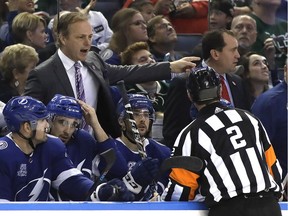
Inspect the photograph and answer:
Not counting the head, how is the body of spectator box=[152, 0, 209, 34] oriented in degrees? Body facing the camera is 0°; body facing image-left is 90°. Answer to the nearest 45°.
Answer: approximately 0°

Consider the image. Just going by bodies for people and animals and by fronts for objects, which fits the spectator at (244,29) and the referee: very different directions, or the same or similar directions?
very different directions

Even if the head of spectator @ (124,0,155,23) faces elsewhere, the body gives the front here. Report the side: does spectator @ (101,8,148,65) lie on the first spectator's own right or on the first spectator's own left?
on the first spectator's own right

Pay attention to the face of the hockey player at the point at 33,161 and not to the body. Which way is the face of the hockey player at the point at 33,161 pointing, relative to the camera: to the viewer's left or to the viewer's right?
to the viewer's right

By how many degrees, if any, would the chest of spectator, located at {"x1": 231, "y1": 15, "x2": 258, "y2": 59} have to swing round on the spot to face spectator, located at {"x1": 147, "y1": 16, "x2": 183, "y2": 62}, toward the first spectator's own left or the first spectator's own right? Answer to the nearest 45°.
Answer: approximately 45° to the first spectator's own right

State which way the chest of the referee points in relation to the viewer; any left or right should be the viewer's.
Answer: facing away from the viewer
